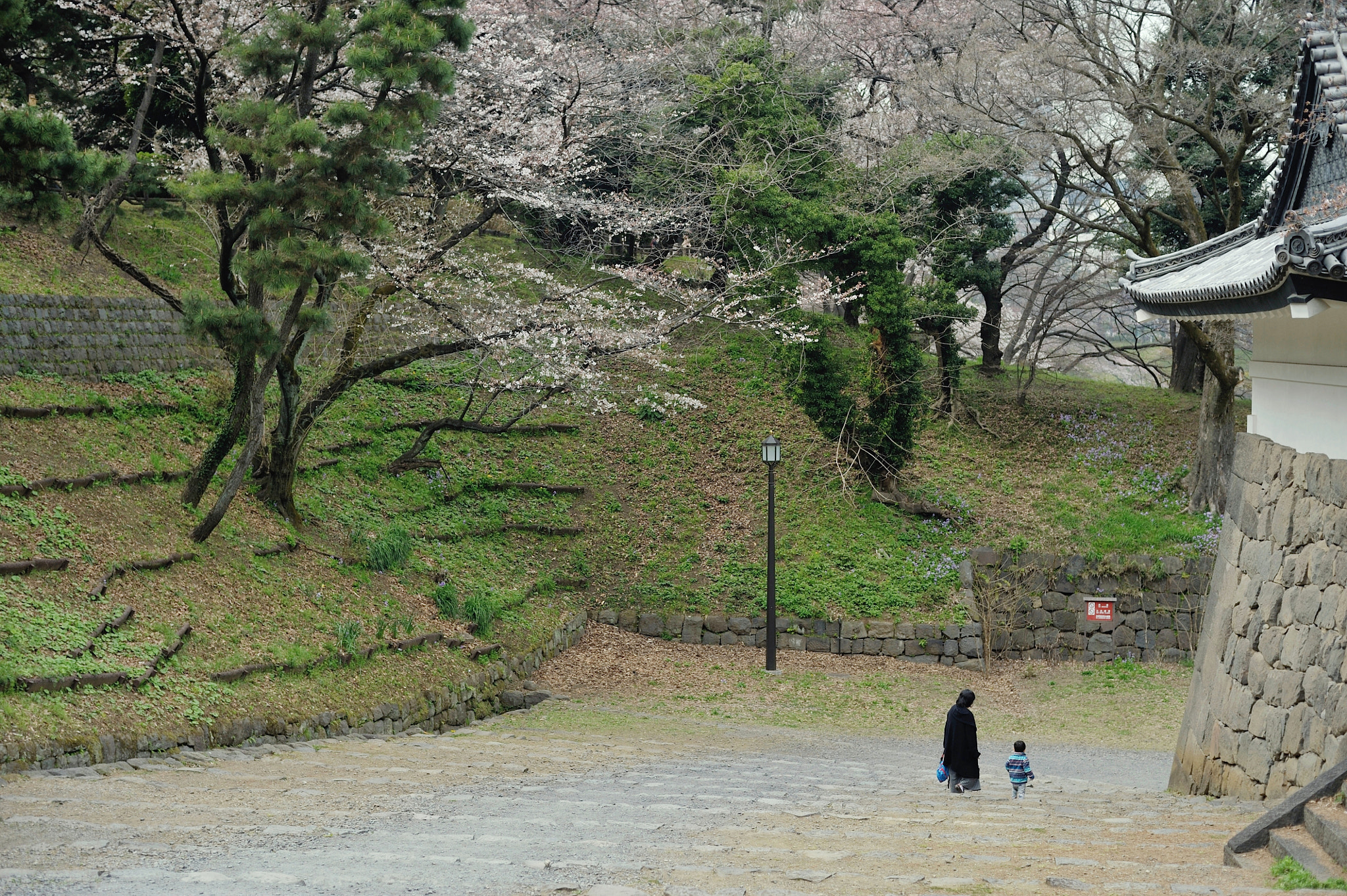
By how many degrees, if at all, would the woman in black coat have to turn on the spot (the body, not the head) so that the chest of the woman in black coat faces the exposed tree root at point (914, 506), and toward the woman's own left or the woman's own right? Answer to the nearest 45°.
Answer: approximately 45° to the woman's own left

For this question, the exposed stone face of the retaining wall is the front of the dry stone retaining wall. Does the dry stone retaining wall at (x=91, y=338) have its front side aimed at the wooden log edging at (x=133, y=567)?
yes

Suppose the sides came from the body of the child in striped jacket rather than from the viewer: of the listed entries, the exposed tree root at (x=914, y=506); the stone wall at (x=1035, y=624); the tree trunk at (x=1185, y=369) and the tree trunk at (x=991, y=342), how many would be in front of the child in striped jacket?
4

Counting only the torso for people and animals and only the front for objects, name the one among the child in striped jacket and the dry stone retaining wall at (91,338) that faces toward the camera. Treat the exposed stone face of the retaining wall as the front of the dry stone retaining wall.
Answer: the dry stone retaining wall

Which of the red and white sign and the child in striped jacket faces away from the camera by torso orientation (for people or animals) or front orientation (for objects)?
the child in striped jacket

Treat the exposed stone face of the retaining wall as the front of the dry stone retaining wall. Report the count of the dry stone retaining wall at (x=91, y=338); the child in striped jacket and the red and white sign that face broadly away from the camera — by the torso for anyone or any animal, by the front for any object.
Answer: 1

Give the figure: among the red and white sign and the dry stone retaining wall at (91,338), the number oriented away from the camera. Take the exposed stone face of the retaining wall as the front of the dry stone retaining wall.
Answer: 0

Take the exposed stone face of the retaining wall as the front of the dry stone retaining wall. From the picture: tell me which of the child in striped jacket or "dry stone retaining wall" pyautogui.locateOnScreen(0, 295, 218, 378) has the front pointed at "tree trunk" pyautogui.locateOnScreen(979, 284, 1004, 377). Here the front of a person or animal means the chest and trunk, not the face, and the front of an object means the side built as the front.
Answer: the child in striped jacket

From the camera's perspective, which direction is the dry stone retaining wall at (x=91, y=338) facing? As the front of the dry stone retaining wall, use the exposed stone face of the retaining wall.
toward the camera

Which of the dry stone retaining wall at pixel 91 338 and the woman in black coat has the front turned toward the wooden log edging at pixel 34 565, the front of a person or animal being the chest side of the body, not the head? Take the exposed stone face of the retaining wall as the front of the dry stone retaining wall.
the dry stone retaining wall

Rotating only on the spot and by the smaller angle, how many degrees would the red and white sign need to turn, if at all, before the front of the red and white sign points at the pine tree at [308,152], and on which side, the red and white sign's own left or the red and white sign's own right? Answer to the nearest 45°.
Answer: approximately 45° to the red and white sign's own right

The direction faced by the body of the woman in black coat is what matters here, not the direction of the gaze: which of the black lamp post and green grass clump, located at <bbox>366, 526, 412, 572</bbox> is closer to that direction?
the black lamp post

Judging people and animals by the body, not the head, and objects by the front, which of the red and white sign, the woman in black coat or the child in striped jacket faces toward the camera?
the red and white sign

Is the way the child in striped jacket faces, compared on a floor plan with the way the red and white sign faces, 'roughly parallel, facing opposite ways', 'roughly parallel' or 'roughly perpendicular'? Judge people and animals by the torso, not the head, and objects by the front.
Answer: roughly parallel, facing opposite ways

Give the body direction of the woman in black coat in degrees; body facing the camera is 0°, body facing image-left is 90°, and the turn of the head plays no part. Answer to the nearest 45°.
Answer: approximately 225°

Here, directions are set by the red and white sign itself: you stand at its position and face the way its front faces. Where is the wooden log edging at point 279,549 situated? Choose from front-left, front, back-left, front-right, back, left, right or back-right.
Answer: front-right

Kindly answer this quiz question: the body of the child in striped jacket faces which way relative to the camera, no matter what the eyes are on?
away from the camera

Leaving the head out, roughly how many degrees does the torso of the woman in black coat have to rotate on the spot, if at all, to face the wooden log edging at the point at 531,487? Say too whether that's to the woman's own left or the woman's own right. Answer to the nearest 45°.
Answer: approximately 90° to the woman's own left

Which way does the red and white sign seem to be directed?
toward the camera
